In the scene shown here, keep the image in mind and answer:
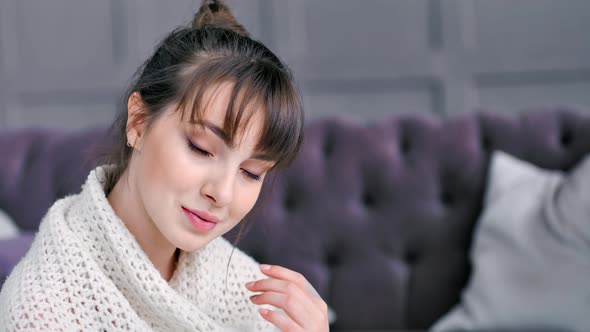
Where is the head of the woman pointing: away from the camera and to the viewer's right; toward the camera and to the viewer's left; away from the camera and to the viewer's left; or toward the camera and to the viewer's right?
toward the camera and to the viewer's right

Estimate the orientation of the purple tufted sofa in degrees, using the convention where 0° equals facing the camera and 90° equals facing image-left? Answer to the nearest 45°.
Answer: approximately 0°

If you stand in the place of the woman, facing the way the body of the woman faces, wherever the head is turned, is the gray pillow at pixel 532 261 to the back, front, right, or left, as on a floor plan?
left

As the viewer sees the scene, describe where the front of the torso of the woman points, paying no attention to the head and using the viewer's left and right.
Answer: facing the viewer and to the right of the viewer
